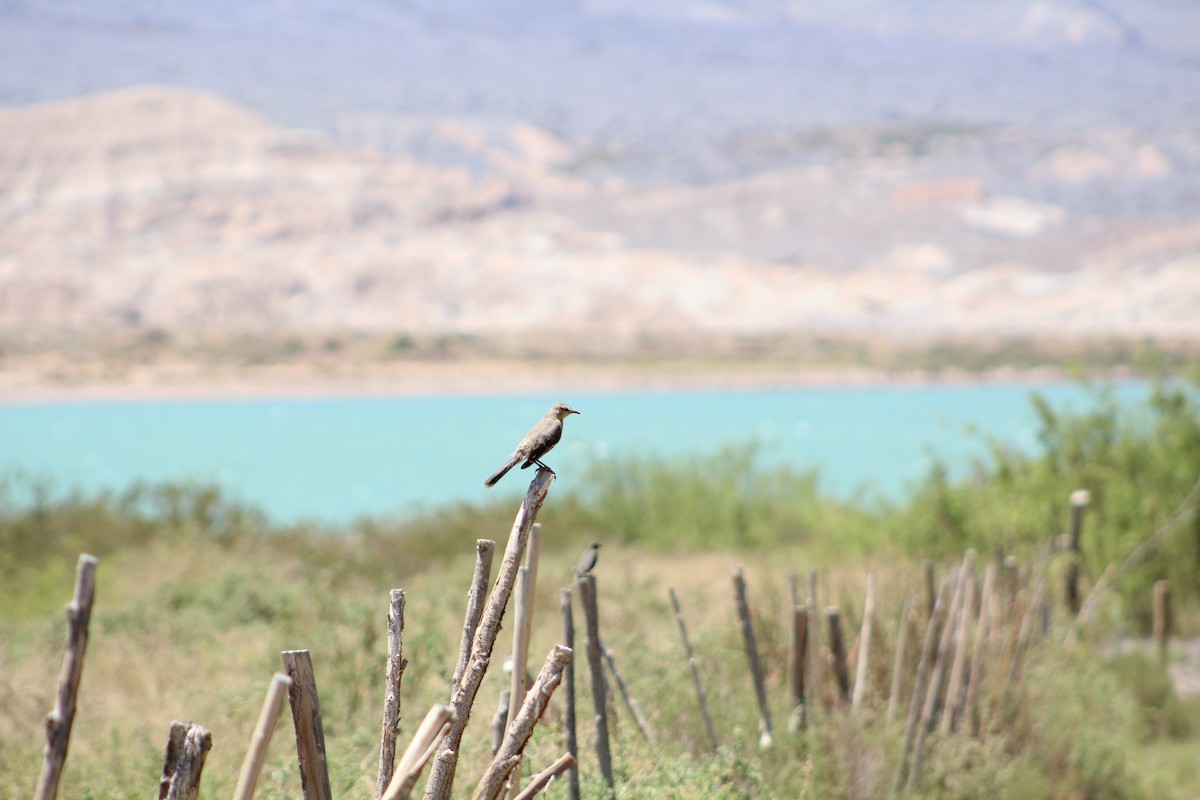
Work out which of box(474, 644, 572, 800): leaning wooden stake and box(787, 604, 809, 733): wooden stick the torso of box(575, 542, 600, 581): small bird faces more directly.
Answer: the wooden stick

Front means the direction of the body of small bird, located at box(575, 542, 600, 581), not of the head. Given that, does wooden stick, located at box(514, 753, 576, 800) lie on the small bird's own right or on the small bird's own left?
on the small bird's own right

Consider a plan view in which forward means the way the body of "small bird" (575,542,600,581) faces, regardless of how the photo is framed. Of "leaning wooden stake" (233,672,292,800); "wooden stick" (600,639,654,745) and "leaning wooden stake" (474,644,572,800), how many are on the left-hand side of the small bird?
1

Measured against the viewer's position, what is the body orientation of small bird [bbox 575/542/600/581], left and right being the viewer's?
facing to the right of the viewer

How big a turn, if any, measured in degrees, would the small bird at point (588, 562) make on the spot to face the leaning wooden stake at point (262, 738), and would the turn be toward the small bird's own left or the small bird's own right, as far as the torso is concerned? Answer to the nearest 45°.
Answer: approximately 90° to the small bird's own right

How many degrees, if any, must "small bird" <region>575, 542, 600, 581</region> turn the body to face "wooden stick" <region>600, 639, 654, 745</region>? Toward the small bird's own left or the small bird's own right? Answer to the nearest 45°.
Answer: approximately 90° to the small bird's own left

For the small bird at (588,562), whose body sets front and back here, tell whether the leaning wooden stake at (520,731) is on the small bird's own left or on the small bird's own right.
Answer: on the small bird's own right

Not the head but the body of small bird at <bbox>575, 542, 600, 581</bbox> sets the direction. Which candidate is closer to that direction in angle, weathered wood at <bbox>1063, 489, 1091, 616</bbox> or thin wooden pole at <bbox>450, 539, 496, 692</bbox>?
the weathered wood

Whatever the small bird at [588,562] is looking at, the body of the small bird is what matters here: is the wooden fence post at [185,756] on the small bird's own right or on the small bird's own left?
on the small bird's own right
